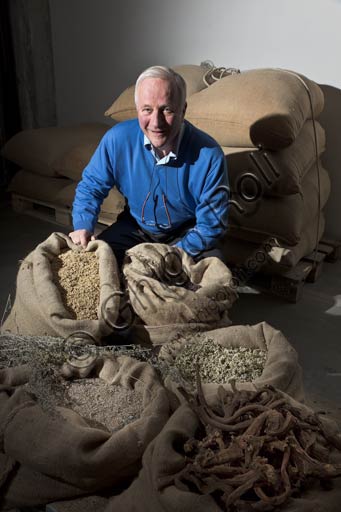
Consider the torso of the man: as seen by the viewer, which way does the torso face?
toward the camera

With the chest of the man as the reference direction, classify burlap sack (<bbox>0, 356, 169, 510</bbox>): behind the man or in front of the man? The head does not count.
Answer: in front

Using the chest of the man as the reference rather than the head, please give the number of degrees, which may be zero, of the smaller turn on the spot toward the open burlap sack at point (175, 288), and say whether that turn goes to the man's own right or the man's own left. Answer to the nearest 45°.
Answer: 0° — they already face it

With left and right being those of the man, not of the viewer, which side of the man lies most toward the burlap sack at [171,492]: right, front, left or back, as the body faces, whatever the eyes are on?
front

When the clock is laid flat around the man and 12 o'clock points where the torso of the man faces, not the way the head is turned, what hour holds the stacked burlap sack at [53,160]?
The stacked burlap sack is roughly at 5 o'clock from the man.

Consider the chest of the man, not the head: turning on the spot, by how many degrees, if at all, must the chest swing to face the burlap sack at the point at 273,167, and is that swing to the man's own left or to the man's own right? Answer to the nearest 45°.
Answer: approximately 135° to the man's own left

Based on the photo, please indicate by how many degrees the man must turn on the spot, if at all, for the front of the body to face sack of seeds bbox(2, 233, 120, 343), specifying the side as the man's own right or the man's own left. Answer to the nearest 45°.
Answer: approximately 45° to the man's own right

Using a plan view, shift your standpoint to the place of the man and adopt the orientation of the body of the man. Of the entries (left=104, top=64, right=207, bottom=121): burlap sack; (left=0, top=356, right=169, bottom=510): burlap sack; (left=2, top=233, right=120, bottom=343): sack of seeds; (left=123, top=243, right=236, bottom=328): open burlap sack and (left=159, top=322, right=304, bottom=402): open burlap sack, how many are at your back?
1

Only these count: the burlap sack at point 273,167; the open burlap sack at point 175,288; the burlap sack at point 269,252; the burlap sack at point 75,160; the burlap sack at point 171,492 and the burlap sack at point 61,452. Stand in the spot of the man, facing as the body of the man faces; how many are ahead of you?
3

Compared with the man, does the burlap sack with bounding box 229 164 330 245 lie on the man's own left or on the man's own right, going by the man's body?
on the man's own left

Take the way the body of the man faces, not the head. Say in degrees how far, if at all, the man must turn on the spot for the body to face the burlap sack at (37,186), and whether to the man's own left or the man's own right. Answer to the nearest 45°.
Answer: approximately 135° to the man's own right

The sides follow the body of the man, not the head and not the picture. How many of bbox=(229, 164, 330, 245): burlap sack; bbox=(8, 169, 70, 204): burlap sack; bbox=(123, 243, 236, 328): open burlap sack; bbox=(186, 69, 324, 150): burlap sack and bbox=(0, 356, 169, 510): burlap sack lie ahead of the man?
2

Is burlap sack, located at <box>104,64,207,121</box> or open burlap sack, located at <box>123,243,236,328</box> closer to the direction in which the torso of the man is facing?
the open burlap sack

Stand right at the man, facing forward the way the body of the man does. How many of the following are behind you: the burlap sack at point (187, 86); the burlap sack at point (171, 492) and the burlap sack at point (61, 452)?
1

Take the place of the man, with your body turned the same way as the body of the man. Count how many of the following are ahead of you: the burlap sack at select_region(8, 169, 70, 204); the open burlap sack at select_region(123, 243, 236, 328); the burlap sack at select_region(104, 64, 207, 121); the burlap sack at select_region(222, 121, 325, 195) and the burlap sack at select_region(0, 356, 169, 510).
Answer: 2

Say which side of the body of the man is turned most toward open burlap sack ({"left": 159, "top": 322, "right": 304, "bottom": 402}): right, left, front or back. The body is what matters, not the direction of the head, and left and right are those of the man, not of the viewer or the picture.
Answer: front

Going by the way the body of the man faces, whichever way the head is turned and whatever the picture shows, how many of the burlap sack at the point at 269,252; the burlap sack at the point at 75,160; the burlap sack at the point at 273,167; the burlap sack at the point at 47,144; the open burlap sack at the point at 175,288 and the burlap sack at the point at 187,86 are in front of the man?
1

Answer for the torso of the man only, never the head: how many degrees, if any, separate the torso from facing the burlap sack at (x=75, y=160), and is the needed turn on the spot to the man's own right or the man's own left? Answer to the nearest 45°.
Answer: approximately 135° to the man's own right

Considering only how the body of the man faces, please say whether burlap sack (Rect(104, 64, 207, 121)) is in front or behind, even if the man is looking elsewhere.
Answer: behind
